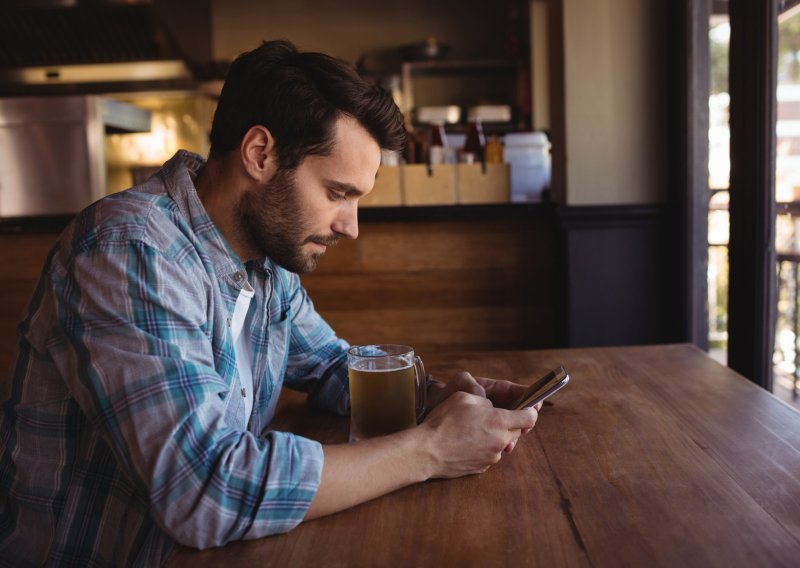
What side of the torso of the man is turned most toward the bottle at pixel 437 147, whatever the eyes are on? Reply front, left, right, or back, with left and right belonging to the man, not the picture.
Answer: left

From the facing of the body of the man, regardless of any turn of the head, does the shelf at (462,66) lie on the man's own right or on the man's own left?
on the man's own left

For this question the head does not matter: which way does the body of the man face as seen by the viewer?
to the viewer's right

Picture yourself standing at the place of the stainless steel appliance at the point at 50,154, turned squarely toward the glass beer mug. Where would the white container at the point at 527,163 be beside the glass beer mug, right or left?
left

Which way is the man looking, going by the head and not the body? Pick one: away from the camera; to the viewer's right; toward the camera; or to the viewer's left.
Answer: to the viewer's right

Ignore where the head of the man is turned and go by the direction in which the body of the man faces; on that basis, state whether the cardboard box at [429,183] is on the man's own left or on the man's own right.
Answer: on the man's own left

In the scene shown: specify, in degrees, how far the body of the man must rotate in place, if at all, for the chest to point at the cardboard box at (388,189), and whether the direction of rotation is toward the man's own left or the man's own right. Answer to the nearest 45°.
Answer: approximately 90° to the man's own left
